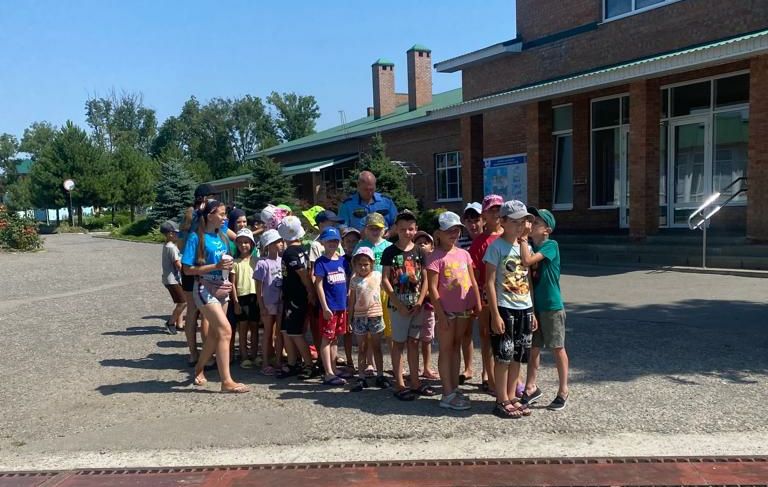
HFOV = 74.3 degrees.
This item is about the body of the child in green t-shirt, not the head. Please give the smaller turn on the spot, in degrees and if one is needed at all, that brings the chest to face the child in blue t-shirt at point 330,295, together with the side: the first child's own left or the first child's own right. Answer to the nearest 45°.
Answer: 0° — they already face them

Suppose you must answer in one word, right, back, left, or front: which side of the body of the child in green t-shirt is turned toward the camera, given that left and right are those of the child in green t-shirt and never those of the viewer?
left

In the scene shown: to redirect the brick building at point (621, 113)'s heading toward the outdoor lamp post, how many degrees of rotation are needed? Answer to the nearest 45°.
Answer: approximately 90° to its right

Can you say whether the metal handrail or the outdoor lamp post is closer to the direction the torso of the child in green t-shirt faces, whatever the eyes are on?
the outdoor lamp post

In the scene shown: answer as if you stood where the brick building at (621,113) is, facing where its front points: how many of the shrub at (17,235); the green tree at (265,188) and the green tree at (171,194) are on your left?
0

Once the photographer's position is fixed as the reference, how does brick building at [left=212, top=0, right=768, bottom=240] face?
facing the viewer and to the left of the viewer

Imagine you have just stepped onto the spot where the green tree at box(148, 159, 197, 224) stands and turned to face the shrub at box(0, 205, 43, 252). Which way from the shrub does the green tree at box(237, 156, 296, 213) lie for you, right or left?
left

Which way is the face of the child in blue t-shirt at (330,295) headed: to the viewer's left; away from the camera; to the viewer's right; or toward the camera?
toward the camera

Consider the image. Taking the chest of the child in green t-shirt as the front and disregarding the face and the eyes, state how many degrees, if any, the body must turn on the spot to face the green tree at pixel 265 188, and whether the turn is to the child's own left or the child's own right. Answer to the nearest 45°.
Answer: approximately 45° to the child's own right

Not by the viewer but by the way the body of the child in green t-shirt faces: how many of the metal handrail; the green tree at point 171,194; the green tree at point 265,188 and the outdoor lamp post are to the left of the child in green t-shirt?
0

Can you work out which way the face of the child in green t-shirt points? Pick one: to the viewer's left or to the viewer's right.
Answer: to the viewer's left

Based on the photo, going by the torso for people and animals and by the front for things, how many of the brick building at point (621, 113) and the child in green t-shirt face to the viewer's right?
0

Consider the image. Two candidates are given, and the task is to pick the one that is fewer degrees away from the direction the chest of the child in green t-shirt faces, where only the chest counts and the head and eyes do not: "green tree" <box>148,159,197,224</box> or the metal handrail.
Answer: the green tree

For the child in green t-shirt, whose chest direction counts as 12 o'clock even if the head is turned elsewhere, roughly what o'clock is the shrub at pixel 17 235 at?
The shrub is roughly at 1 o'clock from the child in green t-shirt.

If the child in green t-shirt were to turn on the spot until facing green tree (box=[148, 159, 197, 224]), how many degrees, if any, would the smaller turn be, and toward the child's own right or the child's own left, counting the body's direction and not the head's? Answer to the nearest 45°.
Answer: approximately 45° to the child's own right

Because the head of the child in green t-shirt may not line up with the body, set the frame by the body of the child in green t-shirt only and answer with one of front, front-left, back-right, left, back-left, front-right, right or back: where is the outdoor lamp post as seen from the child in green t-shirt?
front-right

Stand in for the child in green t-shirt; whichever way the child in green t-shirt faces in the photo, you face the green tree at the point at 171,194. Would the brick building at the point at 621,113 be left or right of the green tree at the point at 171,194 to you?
right
